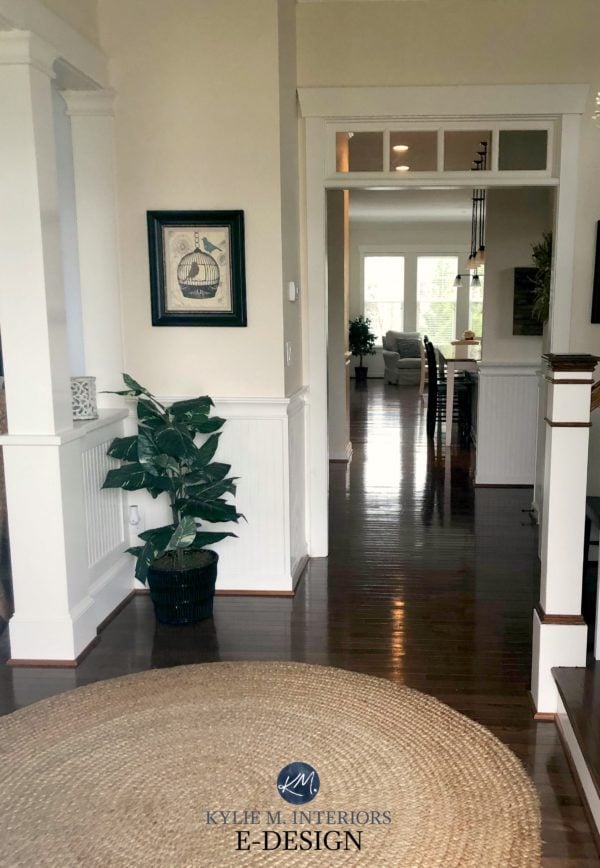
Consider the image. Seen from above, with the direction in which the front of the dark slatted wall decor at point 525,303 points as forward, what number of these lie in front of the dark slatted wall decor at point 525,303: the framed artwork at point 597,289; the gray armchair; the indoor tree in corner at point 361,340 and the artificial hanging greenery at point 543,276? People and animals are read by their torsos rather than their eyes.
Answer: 2

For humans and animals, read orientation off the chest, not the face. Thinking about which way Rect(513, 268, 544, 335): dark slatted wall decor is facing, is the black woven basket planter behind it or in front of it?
in front

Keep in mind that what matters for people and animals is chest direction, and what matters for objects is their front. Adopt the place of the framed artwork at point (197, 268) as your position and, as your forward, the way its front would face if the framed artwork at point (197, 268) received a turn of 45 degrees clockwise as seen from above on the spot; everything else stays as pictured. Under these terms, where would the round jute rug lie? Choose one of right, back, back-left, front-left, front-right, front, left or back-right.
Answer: front-left

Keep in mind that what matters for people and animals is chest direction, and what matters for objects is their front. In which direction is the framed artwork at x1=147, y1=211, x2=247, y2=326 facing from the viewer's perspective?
toward the camera

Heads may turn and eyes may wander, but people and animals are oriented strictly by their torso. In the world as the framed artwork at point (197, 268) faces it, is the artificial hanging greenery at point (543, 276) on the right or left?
on its left
